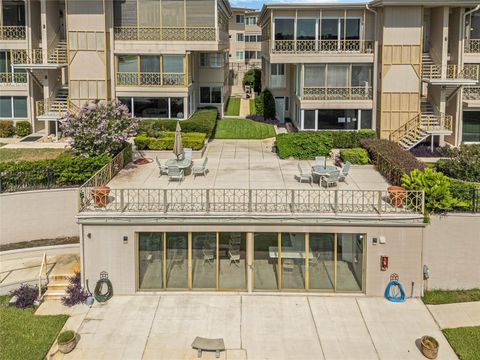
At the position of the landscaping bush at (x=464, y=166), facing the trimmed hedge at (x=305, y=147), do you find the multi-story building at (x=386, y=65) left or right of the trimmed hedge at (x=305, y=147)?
right

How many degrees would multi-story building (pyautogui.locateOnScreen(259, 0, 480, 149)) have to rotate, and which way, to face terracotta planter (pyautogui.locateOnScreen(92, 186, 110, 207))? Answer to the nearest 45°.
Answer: approximately 45° to its right

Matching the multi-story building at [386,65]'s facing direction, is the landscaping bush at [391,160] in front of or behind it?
in front

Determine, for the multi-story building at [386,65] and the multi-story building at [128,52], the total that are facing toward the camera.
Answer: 2

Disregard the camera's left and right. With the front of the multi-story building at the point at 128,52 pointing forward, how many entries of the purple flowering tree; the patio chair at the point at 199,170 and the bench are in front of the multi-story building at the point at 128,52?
3

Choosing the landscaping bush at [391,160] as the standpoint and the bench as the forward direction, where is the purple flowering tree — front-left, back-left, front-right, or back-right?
front-right

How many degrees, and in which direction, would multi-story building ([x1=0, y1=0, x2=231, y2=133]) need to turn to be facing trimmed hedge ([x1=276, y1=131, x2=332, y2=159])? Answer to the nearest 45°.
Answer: approximately 45° to its left

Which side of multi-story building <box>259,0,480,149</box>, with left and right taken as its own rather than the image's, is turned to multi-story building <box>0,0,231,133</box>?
right

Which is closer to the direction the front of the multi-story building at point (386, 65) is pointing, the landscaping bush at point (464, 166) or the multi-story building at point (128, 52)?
the landscaping bush

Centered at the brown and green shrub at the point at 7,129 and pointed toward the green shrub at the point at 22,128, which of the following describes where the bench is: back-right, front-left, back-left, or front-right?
front-right

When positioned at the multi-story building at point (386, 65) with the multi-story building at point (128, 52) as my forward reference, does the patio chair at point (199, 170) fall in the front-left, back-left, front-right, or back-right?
front-left

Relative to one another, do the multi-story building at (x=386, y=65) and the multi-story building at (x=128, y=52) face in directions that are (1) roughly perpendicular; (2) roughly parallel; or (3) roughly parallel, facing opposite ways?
roughly parallel

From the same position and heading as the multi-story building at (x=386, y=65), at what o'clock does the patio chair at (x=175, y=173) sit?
The patio chair is roughly at 1 o'clock from the multi-story building.

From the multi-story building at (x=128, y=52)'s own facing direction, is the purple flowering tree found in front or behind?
in front

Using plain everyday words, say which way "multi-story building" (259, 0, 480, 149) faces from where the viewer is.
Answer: facing the viewer
